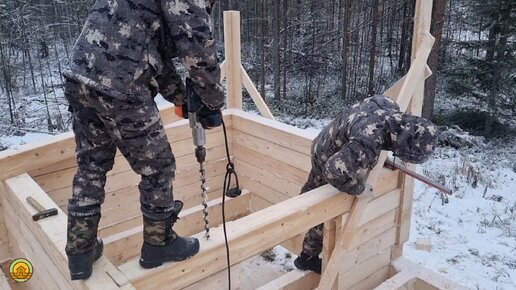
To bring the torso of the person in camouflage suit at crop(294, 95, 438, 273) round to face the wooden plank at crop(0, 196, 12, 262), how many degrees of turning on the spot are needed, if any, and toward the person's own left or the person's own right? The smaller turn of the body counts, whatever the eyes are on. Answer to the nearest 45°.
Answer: approximately 180°

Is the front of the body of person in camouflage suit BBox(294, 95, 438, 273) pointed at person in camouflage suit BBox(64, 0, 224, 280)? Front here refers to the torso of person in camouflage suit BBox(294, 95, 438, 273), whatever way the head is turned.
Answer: no

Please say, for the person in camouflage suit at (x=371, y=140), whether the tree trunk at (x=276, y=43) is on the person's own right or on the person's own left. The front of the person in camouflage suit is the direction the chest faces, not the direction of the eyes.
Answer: on the person's own left

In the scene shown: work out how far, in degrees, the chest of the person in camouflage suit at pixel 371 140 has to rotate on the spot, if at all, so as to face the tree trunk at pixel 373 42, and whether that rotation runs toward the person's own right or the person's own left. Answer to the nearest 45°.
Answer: approximately 90° to the person's own left

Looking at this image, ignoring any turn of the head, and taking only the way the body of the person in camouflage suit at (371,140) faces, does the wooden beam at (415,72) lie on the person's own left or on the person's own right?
on the person's own left

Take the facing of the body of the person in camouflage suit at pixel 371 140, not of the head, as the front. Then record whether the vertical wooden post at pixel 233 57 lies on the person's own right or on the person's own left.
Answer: on the person's own left

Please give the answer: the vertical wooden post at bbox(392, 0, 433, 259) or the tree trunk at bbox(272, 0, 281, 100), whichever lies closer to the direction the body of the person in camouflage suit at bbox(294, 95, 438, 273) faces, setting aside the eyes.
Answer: the vertical wooden post

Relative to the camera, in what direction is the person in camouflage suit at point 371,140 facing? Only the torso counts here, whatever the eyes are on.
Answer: to the viewer's right

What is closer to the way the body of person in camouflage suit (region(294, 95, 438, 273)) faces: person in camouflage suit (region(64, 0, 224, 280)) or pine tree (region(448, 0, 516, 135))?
the pine tree
